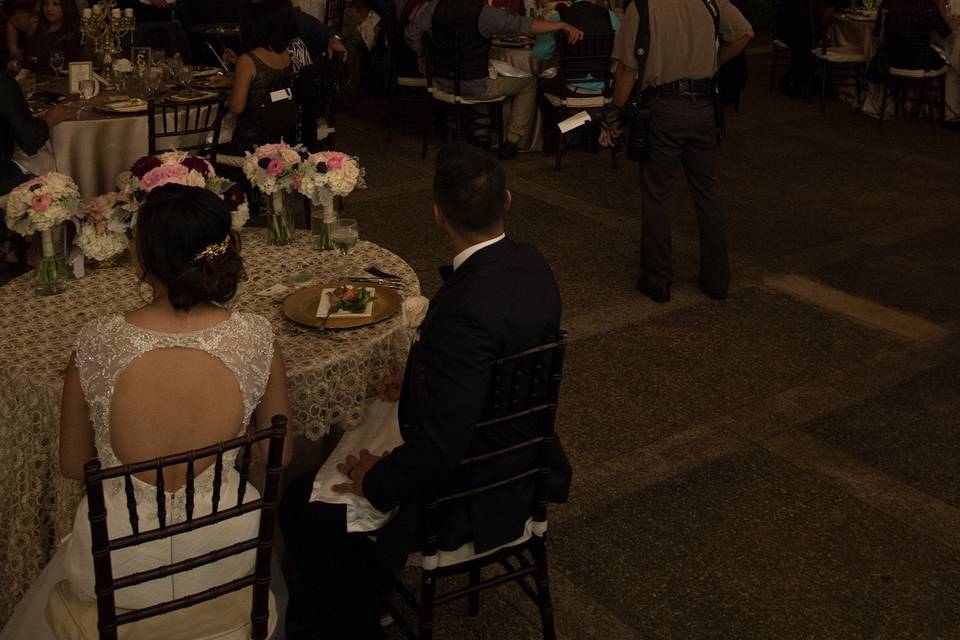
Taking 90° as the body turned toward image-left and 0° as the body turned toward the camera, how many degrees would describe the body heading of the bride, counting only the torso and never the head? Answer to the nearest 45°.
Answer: approximately 180°

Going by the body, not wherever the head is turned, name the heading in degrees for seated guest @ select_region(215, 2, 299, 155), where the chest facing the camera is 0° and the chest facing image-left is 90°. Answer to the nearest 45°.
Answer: approximately 135°

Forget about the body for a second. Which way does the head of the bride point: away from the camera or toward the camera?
away from the camera

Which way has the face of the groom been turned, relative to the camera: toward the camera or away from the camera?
away from the camera

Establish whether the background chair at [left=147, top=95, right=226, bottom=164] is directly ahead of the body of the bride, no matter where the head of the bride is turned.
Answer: yes

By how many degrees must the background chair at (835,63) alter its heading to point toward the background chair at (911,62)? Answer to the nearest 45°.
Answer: approximately 45° to its right

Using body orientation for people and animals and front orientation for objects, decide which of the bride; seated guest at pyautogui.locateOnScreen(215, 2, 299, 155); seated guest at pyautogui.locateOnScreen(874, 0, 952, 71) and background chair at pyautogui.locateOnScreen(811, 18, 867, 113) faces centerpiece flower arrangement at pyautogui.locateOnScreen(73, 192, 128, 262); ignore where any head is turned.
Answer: the bride

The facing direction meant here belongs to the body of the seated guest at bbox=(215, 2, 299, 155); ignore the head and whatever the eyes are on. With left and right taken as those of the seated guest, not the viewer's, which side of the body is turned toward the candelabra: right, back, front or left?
front

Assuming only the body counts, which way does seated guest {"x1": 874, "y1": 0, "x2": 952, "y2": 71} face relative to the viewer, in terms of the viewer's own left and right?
facing away from the viewer

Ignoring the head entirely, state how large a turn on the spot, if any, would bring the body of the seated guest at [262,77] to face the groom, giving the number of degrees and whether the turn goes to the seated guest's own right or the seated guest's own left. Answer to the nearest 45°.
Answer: approximately 135° to the seated guest's own left

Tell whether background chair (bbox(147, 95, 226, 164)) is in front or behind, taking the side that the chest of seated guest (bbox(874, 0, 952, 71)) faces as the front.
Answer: behind
